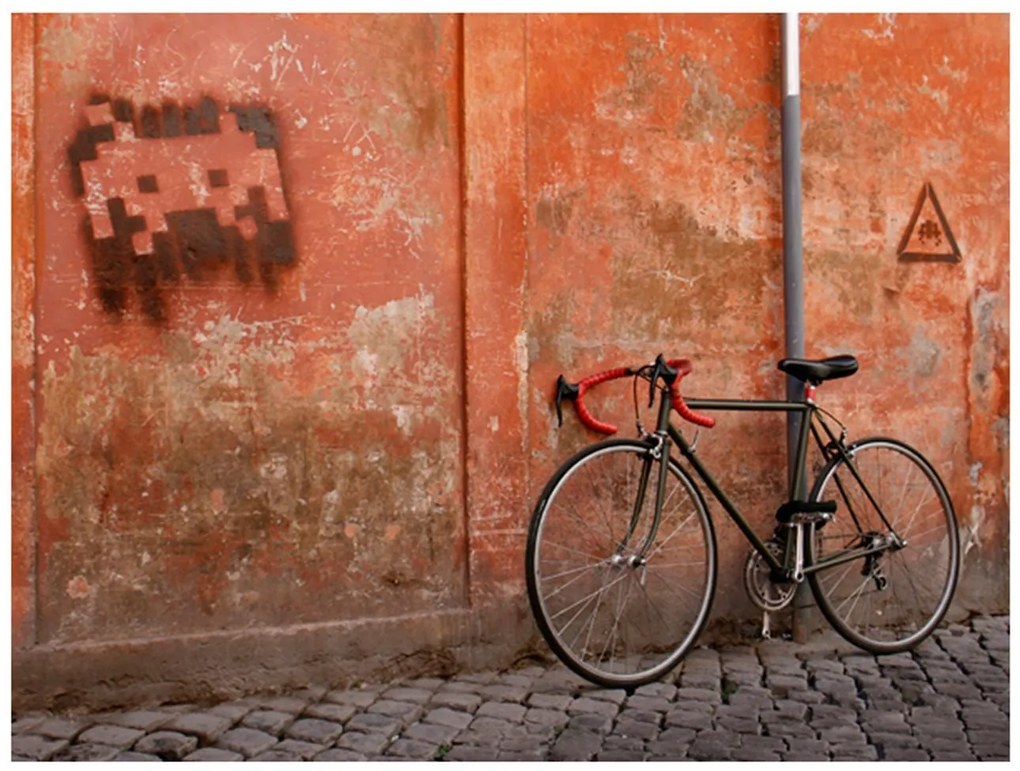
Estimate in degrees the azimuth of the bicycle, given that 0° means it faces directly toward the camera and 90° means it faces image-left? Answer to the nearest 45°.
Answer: approximately 45°

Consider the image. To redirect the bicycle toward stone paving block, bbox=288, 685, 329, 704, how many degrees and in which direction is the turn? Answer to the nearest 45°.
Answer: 0° — it already faces it

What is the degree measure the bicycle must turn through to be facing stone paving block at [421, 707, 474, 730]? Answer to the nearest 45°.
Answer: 0° — it already faces it

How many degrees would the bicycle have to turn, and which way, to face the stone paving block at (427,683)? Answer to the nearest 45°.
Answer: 0° — it already faces it

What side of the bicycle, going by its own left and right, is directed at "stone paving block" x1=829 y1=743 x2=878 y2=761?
left
